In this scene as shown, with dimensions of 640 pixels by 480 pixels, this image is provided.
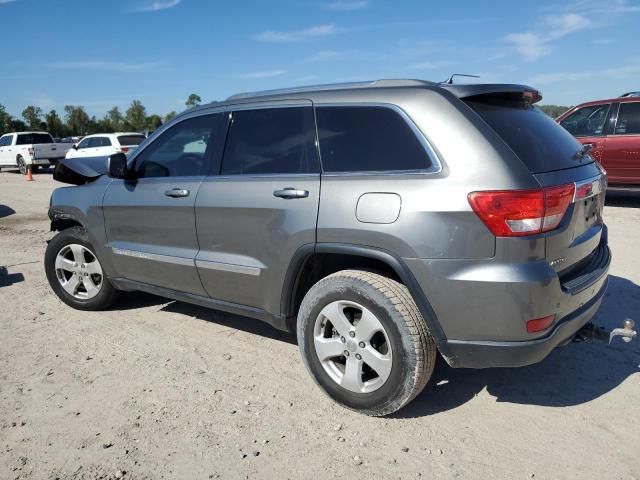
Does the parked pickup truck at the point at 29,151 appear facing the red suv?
no

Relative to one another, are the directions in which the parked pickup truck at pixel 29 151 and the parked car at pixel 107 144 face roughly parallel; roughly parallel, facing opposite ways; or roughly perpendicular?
roughly parallel

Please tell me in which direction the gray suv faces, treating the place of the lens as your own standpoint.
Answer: facing away from the viewer and to the left of the viewer

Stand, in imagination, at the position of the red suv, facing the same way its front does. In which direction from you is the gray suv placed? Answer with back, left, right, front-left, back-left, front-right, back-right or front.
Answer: left

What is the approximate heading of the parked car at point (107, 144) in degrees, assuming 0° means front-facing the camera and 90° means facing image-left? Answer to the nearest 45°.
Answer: approximately 135°

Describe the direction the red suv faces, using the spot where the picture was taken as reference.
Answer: facing to the left of the viewer

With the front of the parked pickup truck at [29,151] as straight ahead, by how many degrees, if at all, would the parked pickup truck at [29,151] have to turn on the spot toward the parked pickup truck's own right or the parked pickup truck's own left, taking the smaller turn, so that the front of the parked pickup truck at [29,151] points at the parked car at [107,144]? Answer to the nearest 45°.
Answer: approximately 180°

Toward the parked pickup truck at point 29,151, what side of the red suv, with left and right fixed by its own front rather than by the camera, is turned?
front

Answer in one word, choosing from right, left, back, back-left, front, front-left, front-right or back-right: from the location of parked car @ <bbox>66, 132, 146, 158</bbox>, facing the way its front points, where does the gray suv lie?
back-left

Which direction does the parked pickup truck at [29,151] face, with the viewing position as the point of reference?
facing away from the viewer and to the left of the viewer

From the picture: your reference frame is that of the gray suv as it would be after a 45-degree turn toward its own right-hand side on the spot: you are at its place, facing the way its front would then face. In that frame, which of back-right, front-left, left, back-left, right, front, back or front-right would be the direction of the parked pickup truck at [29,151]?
front-left

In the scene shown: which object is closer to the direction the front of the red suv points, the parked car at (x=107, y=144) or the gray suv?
the parked car

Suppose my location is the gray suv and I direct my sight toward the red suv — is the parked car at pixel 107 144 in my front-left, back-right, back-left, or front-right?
front-left

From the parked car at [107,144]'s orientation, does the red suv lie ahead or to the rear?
to the rear
